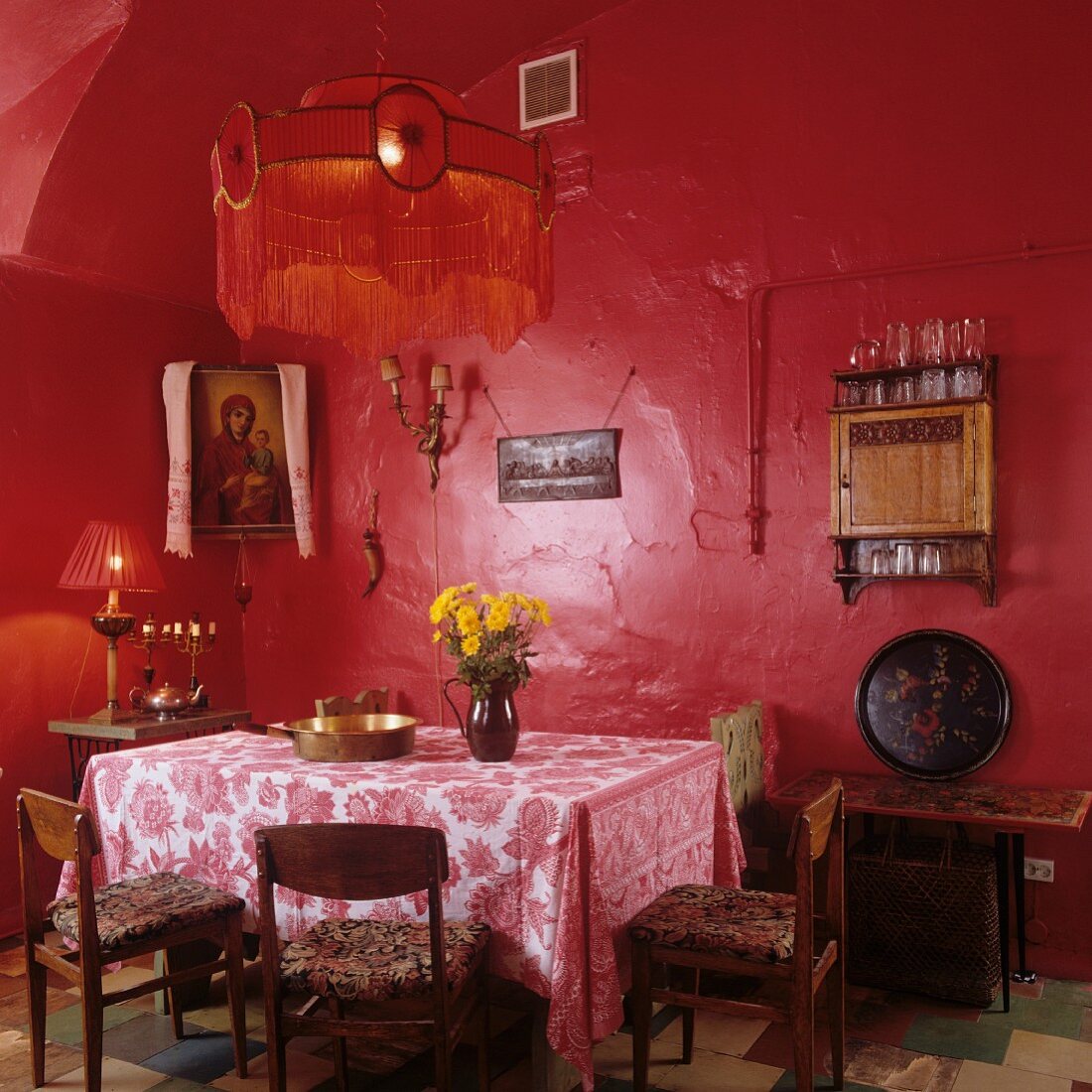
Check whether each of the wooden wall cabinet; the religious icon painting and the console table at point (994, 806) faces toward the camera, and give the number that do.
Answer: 3

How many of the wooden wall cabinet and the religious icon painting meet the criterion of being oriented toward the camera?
2

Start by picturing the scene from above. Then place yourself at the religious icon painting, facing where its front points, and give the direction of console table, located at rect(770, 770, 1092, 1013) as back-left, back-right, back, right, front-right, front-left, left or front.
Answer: front-left

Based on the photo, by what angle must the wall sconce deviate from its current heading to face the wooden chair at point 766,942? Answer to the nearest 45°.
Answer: approximately 45° to its left

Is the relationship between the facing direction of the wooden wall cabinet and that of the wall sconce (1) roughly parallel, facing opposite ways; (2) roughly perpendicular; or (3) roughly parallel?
roughly parallel

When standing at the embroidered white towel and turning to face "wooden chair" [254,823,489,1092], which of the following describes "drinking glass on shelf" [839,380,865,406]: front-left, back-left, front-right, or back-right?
front-left

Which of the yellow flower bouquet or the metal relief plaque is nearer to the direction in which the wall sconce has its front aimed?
the yellow flower bouquet

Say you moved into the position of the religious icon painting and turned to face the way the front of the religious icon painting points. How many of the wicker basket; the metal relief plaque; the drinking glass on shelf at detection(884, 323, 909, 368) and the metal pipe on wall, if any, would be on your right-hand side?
0

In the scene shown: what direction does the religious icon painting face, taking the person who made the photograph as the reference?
facing the viewer

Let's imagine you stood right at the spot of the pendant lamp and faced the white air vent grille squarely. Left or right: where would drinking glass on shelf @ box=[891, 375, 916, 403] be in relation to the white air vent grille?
right

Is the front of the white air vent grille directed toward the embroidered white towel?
no

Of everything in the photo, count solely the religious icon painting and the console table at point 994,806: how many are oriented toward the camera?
2

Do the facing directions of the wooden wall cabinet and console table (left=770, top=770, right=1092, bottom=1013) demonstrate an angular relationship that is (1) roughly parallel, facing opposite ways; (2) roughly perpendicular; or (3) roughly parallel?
roughly parallel

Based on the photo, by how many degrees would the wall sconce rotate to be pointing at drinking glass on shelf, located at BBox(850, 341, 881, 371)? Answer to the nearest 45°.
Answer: approximately 90° to its left

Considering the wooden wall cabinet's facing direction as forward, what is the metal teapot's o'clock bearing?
The metal teapot is roughly at 3 o'clock from the wooden wall cabinet.

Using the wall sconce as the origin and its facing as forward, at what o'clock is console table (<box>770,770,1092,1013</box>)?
The console table is roughly at 9 o'clock from the wall sconce.

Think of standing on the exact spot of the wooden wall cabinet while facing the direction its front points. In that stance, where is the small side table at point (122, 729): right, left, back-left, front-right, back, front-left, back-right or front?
right

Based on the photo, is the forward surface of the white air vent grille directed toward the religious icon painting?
no

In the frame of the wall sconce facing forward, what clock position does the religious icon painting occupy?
The religious icon painting is roughly at 2 o'clock from the wall sconce.

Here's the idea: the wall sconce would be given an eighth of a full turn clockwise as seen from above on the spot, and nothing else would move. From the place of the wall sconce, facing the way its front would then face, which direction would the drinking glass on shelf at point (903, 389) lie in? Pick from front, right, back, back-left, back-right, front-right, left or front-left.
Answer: back-left
